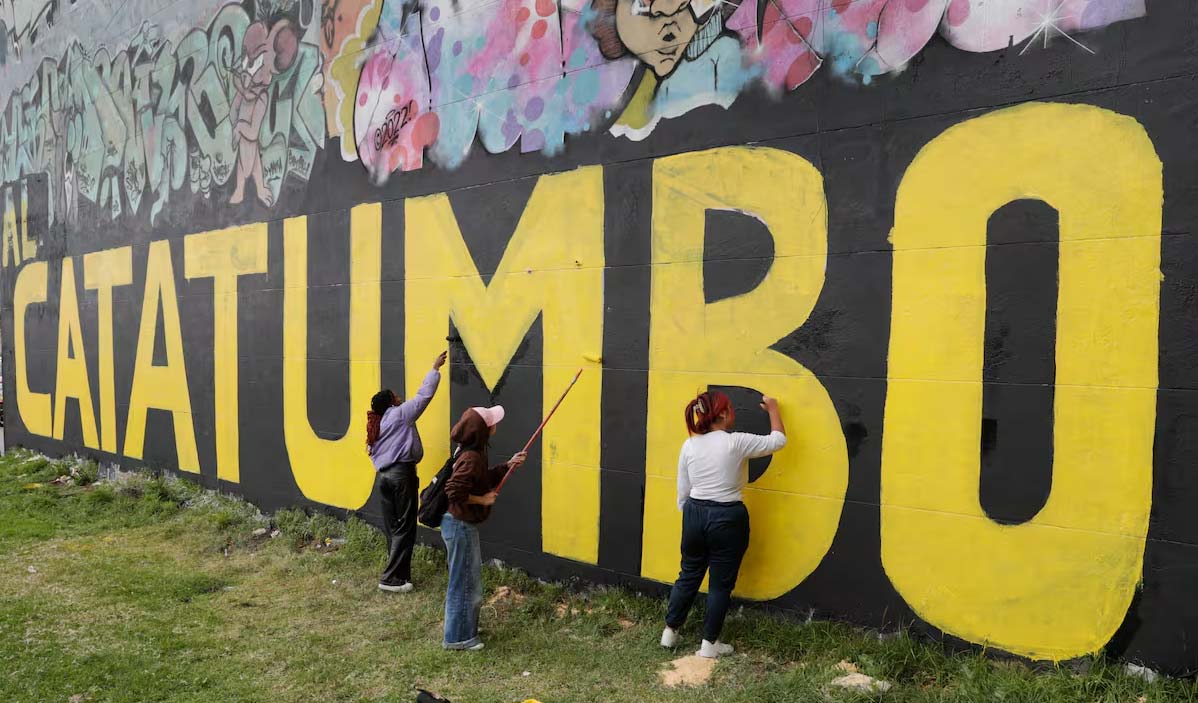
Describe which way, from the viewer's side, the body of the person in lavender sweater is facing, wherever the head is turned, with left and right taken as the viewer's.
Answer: facing away from the viewer and to the right of the viewer

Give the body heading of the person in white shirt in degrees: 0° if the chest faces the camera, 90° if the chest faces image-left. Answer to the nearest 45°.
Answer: approximately 225°

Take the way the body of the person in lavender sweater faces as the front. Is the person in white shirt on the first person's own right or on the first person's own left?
on the first person's own right

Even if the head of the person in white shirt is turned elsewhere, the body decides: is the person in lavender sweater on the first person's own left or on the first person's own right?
on the first person's own left

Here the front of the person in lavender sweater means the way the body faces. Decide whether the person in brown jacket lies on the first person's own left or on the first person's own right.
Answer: on the first person's own right

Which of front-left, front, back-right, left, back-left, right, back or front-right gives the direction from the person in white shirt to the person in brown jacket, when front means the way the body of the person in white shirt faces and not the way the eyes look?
back-left
